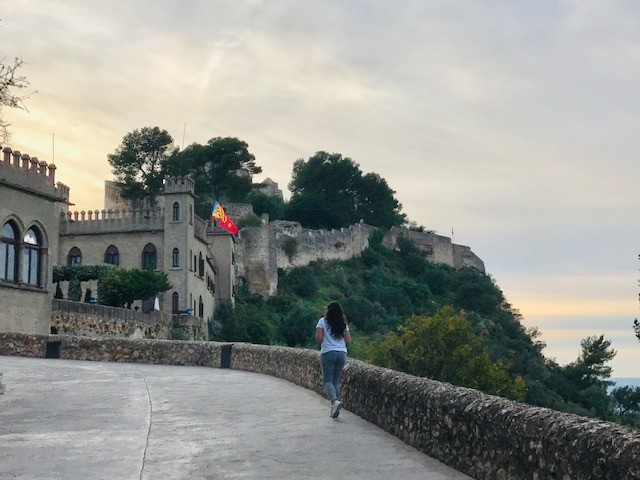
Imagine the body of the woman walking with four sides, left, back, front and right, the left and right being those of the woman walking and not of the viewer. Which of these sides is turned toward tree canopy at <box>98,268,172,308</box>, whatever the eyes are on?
front

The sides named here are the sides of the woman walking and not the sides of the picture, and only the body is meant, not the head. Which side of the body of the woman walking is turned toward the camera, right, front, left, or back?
back

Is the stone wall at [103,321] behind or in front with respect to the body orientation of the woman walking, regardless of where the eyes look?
in front

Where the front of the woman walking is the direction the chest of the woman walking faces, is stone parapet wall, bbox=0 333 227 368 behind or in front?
in front
